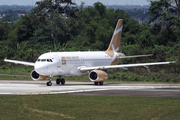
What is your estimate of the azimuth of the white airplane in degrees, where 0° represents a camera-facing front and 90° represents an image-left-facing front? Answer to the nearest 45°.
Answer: approximately 45°
